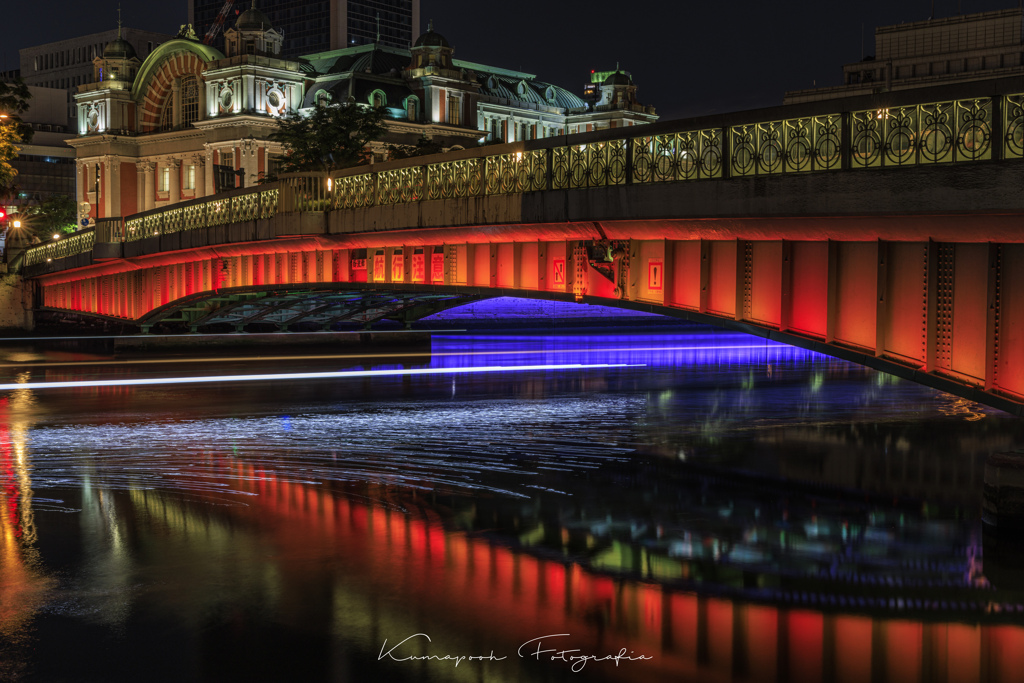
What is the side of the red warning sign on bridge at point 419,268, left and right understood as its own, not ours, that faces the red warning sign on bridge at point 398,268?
right

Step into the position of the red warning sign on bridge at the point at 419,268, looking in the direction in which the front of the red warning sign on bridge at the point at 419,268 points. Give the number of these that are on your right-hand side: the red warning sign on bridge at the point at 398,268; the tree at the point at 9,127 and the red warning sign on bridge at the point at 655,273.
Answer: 2

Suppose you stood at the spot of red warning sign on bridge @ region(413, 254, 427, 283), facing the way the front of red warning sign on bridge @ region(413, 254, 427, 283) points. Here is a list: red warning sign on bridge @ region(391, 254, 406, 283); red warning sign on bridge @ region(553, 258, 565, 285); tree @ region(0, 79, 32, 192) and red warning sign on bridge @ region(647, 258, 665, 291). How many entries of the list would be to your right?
2

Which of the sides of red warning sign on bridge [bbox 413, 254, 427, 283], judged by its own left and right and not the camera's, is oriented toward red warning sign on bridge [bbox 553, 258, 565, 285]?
left

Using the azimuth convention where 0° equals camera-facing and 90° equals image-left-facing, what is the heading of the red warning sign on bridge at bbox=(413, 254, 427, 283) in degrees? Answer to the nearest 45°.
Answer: approximately 45°

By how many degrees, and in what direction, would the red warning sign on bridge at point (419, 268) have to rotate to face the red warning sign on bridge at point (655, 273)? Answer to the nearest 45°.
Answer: approximately 90° to its left

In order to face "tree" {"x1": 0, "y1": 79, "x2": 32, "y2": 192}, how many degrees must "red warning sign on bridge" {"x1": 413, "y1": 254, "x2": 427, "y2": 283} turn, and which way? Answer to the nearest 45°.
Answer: approximately 90° to its right
